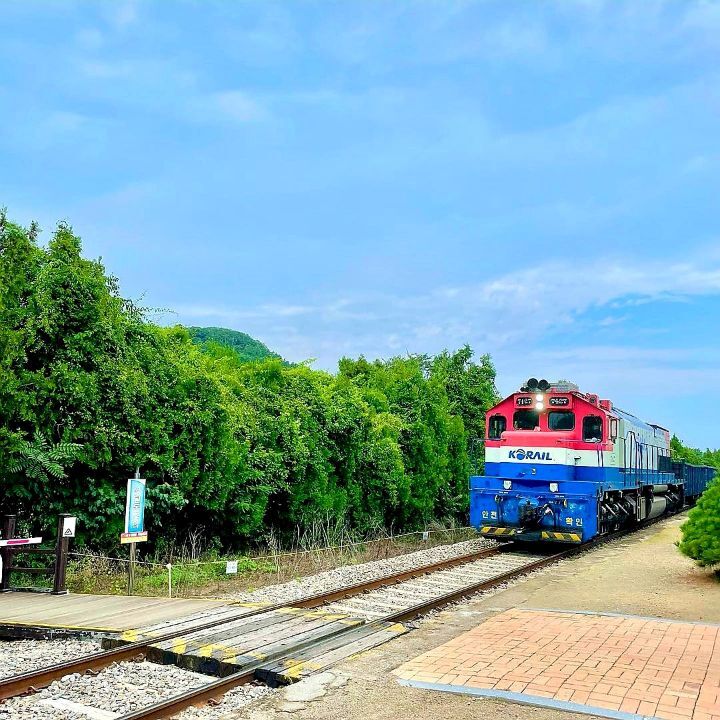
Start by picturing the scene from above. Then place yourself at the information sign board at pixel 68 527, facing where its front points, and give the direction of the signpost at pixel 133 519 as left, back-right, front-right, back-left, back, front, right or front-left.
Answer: left

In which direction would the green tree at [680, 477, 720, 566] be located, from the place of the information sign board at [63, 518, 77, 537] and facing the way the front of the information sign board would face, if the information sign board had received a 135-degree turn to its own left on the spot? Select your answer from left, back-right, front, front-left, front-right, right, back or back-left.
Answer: front-right

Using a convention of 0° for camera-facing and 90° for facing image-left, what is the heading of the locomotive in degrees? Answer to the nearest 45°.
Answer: approximately 45°

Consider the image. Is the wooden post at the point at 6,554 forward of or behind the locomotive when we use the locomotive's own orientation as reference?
forward

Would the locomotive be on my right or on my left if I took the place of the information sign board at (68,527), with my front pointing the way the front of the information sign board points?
on my left

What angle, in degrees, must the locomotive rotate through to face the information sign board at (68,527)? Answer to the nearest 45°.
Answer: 0° — it already faces it

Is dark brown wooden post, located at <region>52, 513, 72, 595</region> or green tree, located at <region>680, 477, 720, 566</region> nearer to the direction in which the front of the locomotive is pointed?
the dark brown wooden post

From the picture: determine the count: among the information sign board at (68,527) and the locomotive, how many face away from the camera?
0

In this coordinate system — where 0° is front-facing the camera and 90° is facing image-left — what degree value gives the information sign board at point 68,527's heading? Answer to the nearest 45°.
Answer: approximately 0°

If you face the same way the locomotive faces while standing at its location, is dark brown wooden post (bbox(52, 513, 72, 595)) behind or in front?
in front

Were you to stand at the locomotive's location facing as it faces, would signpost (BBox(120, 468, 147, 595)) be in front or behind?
in front

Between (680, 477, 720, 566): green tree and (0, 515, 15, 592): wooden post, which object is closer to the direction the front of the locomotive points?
the wooden post

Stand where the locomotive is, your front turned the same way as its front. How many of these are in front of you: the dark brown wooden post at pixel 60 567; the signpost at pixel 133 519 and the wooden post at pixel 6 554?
3
